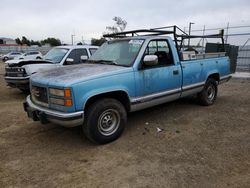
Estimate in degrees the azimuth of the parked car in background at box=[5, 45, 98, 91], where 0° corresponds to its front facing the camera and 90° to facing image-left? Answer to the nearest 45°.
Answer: approximately 45°

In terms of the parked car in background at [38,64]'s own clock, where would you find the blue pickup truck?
The blue pickup truck is roughly at 10 o'clock from the parked car in background.

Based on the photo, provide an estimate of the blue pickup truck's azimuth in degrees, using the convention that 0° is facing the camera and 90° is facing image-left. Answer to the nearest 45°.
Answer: approximately 45°

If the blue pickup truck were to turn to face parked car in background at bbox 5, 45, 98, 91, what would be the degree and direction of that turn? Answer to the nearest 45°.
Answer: approximately 90° to its right
